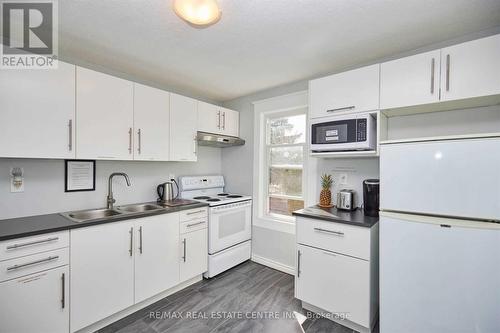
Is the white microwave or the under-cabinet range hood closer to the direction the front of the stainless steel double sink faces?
the white microwave

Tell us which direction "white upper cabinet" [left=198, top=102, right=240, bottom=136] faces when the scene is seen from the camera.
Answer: facing the viewer and to the right of the viewer

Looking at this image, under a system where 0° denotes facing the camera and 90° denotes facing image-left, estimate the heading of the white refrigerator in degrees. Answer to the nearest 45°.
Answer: approximately 45°

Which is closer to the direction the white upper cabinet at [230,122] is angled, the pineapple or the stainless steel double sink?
the pineapple

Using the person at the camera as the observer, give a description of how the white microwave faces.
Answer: facing the viewer and to the left of the viewer

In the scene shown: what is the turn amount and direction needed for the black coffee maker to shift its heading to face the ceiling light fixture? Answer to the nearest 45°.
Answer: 0° — it already faces it

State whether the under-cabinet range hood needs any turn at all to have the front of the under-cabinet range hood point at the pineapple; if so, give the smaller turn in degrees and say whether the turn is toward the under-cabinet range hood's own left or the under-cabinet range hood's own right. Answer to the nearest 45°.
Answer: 0° — it already faces it
